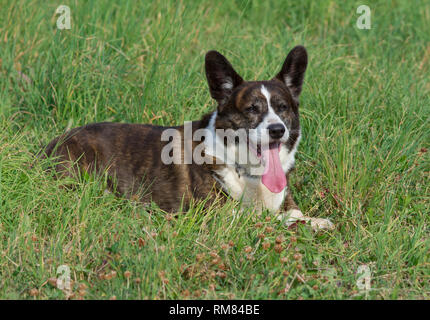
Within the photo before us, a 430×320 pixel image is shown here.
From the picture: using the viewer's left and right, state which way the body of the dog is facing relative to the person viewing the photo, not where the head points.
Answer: facing the viewer and to the right of the viewer
